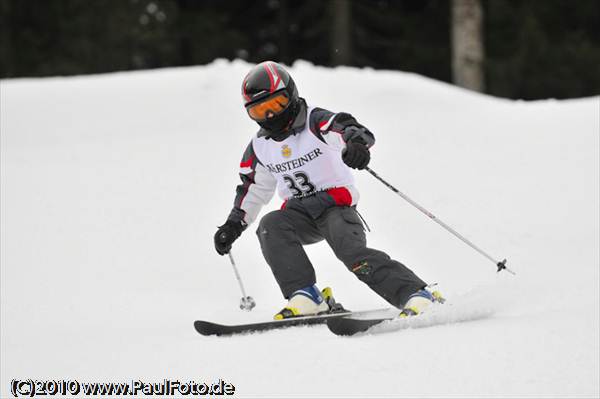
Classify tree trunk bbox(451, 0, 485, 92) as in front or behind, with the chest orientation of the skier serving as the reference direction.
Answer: behind

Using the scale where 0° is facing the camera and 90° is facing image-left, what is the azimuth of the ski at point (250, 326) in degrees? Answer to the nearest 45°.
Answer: approximately 45°

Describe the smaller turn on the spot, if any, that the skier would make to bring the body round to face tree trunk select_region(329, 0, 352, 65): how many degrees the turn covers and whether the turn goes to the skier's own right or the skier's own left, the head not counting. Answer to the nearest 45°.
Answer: approximately 135° to the skier's own right

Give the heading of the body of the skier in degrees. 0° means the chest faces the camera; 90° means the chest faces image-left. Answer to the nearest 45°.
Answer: approximately 45°
